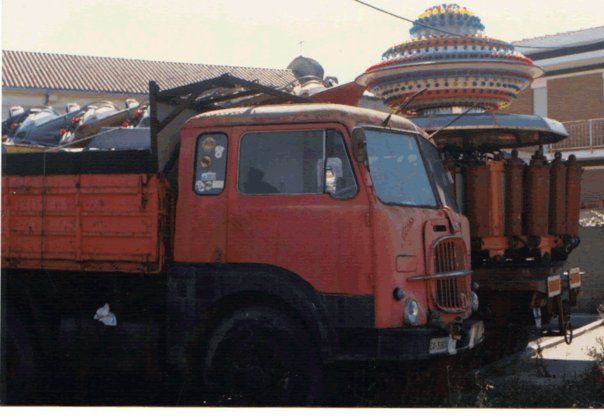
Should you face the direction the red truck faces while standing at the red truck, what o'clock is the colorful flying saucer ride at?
The colorful flying saucer ride is roughly at 9 o'clock from the red truck.

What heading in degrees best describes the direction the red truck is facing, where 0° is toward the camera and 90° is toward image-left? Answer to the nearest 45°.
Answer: approximately 315°
